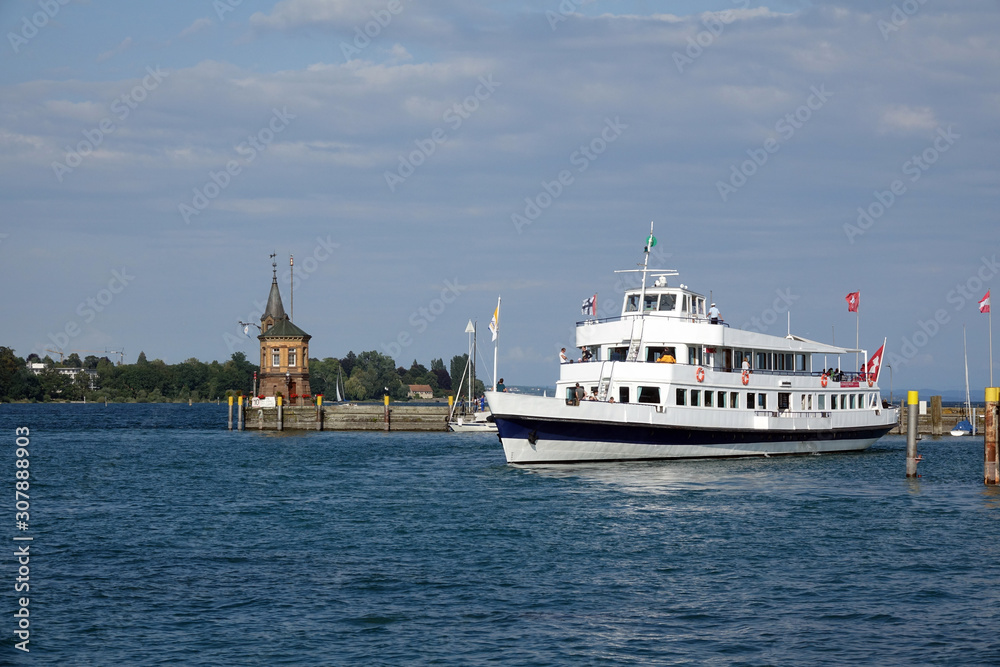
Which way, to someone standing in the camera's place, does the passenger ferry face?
facing the viewer and to the left of the viewer

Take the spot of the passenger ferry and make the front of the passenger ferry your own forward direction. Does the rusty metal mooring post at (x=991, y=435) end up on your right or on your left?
on your left

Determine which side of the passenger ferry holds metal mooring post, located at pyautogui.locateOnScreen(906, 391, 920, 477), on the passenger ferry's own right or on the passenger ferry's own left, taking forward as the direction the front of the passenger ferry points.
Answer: on the passenger ferry's own left
